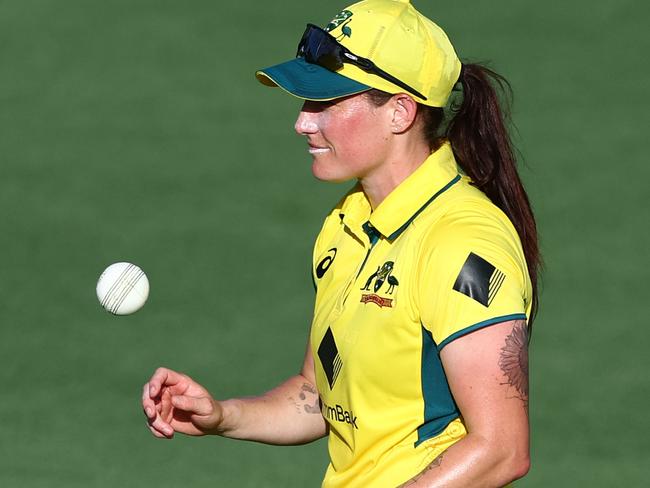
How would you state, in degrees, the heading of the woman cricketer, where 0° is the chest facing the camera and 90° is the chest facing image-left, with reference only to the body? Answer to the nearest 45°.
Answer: approximately 45°
